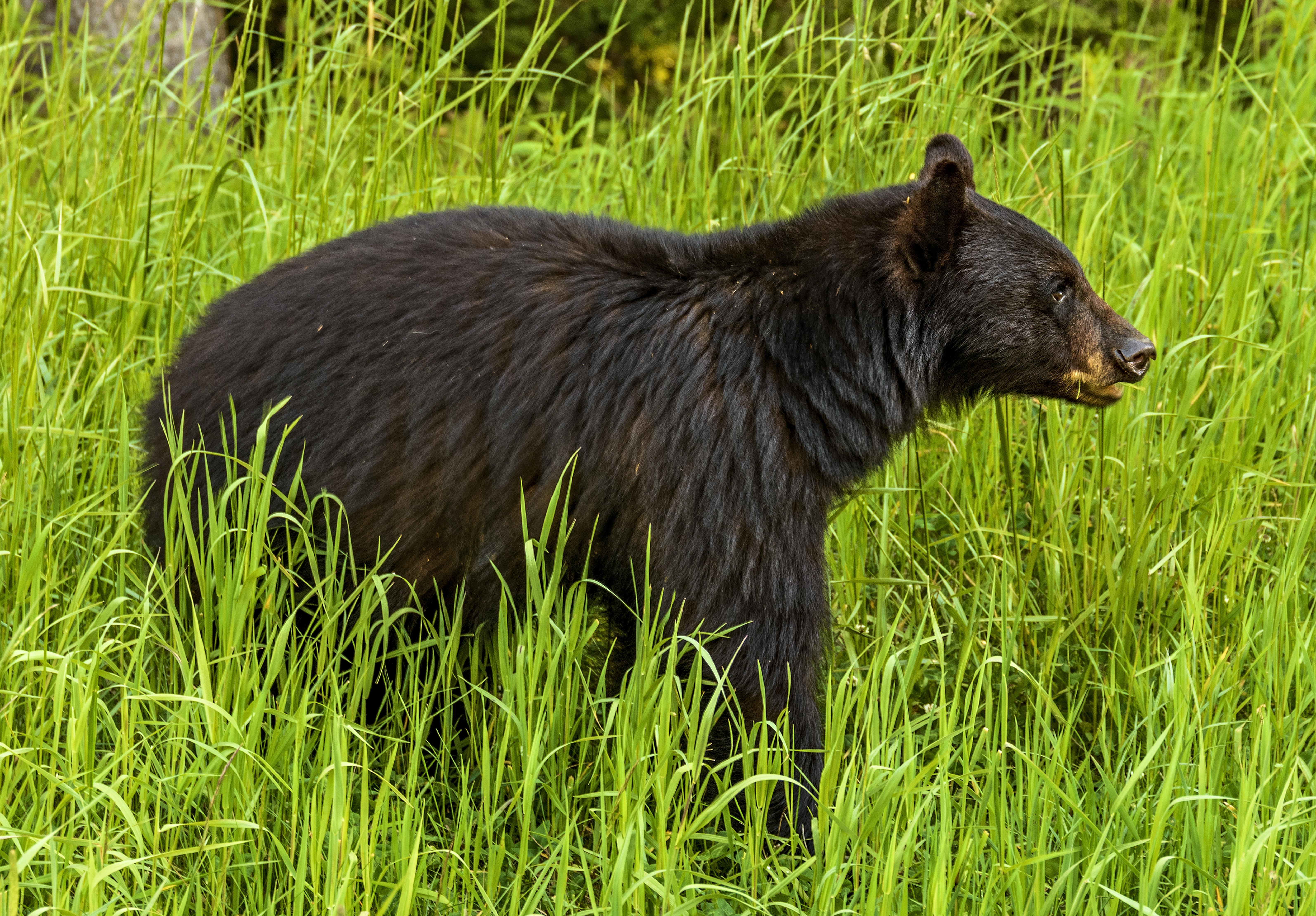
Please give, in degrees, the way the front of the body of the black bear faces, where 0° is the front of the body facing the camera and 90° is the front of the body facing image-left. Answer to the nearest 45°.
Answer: approximately 270°

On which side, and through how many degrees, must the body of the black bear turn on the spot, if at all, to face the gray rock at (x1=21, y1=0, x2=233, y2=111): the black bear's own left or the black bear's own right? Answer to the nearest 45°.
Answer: approximately 135° to the black bear's own left
